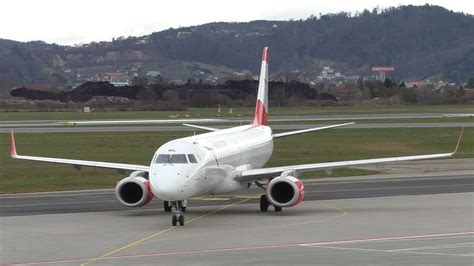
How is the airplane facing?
toward the camera
